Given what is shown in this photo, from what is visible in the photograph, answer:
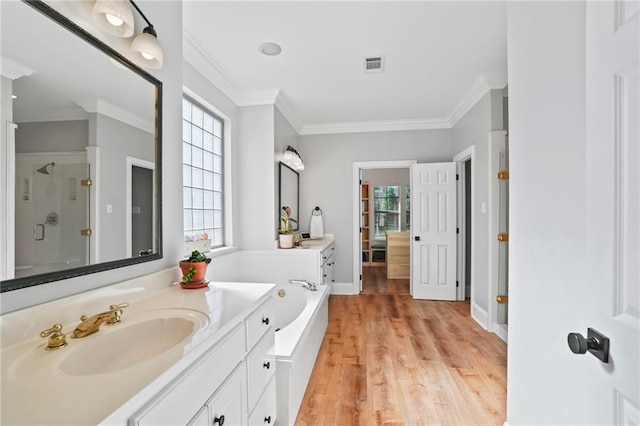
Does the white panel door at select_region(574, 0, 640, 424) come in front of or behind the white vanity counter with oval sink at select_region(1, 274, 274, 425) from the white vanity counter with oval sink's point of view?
in front

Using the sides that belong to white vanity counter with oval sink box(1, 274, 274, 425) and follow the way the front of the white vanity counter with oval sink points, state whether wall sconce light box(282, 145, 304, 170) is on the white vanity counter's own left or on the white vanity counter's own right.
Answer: on the white vanity counter's own left

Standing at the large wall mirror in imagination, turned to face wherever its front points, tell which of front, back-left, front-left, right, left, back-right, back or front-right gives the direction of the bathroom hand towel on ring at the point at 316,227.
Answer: left

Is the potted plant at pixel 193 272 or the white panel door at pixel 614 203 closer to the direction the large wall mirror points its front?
the white panel door

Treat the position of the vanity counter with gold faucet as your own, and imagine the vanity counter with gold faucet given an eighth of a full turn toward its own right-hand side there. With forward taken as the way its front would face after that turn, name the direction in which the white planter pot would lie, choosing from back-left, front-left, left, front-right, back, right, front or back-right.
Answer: back-left

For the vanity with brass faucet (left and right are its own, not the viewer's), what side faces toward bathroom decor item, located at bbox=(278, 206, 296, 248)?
left

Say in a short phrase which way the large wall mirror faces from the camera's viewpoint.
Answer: facing the viewer and to the right of the viewer

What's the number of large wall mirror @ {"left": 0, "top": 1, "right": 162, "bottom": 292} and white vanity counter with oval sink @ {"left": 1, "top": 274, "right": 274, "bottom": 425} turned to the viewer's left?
0

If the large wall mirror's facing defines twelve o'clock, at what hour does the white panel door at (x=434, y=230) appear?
The white panel door is roughly at 10 o'clock from the large wall mirror.

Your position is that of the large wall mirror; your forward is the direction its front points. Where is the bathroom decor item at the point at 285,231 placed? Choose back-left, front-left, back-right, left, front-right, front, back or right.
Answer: left
